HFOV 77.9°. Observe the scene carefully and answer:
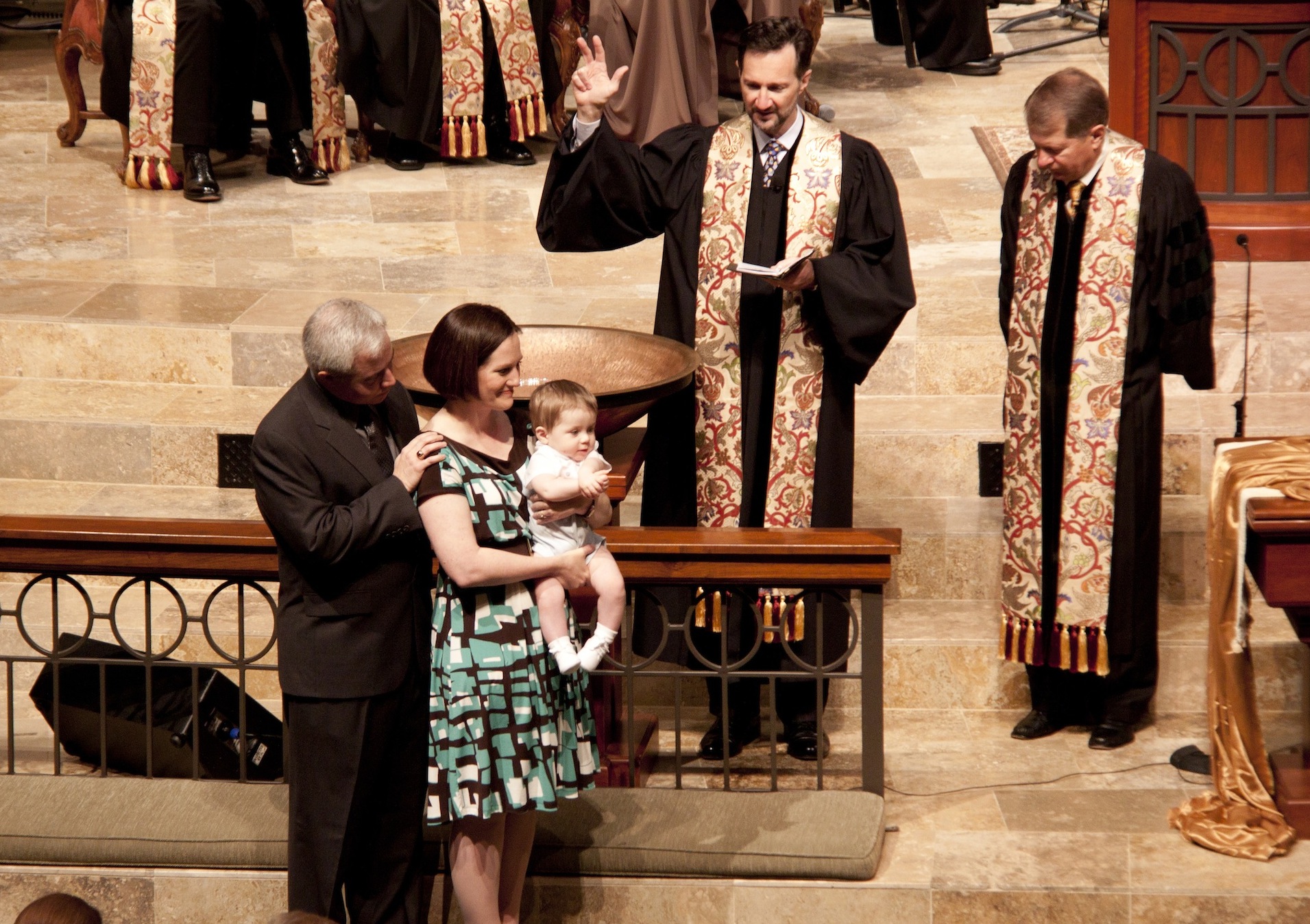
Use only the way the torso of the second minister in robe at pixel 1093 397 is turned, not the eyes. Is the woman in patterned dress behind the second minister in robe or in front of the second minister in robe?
in front

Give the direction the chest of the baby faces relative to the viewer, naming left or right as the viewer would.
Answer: facing the viewer and to the right of the viewer

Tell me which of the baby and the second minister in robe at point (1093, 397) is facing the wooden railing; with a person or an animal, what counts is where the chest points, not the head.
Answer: the second minister in robe

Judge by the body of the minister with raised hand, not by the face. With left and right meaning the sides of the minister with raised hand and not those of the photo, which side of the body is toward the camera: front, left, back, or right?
front

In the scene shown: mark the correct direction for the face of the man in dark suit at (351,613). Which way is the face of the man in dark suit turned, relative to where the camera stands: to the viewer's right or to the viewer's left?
to the viewer's right

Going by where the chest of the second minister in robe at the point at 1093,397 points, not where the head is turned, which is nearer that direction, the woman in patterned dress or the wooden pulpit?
the woman in patterned dress
